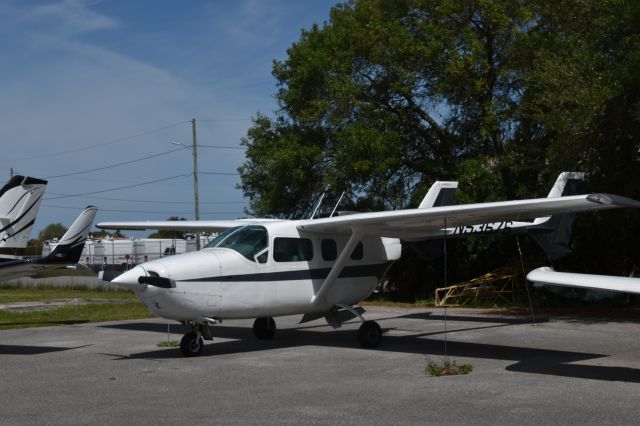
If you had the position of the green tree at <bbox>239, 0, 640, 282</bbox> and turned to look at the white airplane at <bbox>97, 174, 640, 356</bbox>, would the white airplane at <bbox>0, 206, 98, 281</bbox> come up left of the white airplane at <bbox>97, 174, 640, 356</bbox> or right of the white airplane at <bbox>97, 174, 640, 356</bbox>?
right

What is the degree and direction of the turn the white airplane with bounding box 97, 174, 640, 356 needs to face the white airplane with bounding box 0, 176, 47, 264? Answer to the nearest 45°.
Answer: approximately 90° to its right

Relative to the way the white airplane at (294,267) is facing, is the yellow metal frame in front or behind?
behind

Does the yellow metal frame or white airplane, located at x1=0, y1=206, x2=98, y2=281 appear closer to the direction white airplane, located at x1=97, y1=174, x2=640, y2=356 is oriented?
the white airplane

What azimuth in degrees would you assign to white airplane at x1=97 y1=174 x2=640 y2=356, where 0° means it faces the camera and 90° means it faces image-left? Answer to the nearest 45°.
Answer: approximately 45°

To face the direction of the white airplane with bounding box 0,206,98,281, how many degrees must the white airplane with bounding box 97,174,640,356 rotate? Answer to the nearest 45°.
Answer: approximately 90° to its right

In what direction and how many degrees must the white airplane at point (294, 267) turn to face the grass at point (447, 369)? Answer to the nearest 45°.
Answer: approximately 90° to its left
